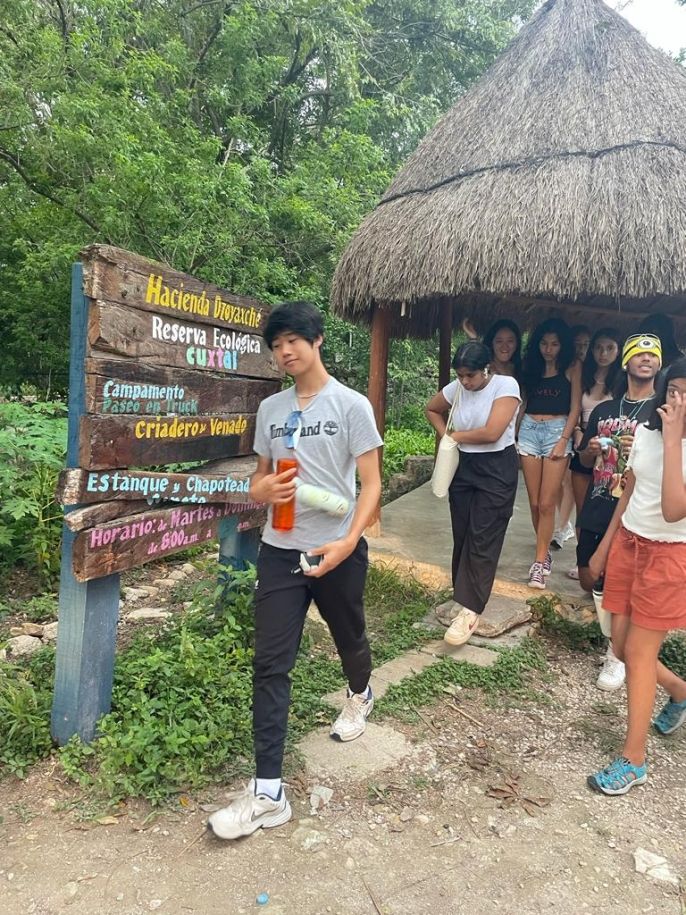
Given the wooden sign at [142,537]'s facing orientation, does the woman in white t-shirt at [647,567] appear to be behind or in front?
in front

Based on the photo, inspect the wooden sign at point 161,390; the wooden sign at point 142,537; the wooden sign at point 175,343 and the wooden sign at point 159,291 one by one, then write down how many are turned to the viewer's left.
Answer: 0

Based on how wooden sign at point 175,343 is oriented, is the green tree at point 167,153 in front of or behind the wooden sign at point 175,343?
behind

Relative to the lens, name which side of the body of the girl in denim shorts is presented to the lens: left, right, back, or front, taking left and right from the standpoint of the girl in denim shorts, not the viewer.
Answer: front

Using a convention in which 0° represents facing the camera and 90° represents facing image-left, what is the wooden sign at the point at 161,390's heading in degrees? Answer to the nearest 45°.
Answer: approximately 315°

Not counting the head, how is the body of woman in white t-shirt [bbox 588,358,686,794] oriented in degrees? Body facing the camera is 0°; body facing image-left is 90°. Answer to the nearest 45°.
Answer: approximately 45°

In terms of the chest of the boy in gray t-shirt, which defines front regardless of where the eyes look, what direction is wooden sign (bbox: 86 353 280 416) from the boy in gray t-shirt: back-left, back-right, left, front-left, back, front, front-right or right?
right

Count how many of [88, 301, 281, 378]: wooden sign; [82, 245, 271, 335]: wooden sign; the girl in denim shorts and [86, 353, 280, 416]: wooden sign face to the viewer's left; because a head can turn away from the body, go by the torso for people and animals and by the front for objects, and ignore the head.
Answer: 0

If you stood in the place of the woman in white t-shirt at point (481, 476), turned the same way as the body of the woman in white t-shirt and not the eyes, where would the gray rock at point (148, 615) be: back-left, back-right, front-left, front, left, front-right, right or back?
front-right

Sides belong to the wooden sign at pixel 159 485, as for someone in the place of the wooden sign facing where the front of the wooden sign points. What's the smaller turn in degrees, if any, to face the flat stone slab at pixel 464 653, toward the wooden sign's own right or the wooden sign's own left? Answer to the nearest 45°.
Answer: approximately 45° to the wooden sign's own left

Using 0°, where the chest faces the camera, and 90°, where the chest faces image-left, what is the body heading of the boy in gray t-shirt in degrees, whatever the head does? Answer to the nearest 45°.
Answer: approximately 45°

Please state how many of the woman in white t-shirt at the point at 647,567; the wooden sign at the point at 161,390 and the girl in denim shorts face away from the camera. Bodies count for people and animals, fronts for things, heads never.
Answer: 0

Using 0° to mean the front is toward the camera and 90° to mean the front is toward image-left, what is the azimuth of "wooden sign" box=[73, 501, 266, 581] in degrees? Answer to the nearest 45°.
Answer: approximately 315°

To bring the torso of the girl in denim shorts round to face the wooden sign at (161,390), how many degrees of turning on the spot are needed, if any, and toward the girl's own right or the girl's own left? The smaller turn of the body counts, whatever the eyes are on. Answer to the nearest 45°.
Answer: approximately 45° to the girl's own right

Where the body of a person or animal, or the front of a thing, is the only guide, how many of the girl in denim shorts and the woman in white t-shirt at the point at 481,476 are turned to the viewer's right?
0

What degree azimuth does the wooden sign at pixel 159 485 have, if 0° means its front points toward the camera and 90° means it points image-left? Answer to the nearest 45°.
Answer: approximately 315°

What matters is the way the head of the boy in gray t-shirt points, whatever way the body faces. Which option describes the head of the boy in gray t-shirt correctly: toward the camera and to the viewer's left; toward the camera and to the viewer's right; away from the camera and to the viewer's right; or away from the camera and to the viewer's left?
toward the camera and to the viewer's left
